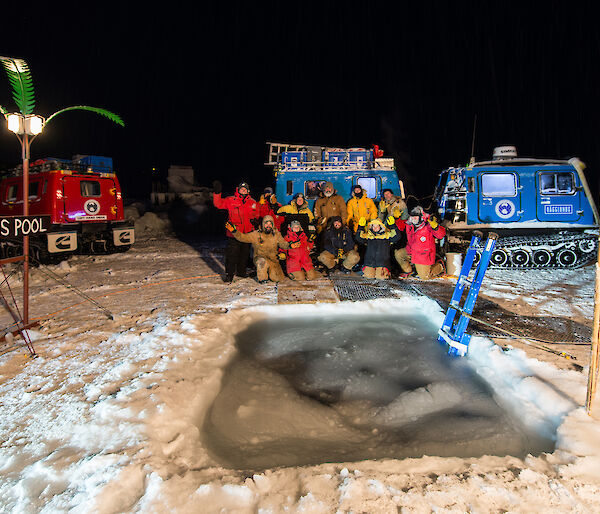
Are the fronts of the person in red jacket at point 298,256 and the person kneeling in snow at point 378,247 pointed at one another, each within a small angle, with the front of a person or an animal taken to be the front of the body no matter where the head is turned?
no

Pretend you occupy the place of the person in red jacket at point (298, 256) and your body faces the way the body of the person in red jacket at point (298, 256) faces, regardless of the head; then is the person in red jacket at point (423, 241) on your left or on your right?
on your left

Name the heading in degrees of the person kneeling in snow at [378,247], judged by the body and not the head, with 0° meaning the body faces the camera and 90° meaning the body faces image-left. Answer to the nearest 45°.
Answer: approximately 0°

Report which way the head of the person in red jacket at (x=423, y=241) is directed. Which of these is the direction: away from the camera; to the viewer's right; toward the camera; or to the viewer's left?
toward the camera

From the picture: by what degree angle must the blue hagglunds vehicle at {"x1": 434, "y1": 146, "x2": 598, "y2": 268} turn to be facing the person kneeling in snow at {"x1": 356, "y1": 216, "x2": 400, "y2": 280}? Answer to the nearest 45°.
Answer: approximately 135° to its right

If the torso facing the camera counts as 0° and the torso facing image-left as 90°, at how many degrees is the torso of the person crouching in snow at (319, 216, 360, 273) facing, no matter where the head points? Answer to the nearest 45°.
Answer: approximately 0°

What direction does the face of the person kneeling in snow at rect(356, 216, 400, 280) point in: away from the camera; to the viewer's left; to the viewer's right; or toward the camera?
toward the camera

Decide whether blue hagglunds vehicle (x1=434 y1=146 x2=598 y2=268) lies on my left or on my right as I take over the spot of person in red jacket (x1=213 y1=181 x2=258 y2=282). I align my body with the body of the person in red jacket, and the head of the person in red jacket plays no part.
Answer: on my left

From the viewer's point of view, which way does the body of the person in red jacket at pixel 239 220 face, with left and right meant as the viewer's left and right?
facing the viewer

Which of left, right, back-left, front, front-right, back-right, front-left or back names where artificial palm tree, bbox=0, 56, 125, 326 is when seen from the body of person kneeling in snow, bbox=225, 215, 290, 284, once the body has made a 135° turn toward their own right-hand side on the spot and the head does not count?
left

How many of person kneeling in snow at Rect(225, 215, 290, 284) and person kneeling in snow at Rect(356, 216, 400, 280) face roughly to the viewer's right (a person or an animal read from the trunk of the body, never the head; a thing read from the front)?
0

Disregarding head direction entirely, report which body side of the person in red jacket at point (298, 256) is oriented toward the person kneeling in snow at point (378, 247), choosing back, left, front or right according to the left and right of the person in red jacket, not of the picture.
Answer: left

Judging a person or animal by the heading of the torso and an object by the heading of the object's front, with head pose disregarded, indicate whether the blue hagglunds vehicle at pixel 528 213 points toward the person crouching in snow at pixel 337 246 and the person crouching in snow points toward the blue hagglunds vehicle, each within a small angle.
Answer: no
